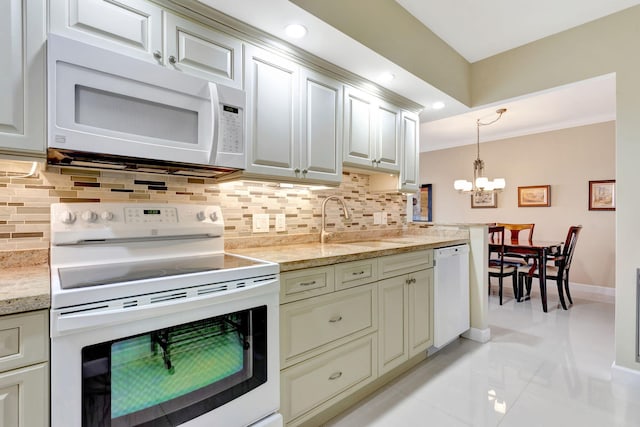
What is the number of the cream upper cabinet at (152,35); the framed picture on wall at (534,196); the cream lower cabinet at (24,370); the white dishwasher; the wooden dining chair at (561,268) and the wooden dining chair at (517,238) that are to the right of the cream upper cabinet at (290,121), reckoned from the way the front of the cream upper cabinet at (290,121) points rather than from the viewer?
2

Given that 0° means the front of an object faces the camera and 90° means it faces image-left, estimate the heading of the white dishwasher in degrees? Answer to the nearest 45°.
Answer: approximately 315°

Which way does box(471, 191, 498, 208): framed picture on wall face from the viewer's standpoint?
toward the camera

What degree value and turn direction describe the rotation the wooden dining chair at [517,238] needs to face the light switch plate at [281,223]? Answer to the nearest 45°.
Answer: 0° — it already faces it

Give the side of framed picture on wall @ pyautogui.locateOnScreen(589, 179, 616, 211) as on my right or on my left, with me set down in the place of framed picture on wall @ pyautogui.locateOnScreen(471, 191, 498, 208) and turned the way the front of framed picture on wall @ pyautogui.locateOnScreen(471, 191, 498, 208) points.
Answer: on my left

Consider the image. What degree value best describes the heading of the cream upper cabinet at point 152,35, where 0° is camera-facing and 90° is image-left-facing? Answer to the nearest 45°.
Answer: approximately 315°

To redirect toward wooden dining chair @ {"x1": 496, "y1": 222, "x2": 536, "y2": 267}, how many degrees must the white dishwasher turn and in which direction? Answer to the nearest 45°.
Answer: approximately 135° to its left

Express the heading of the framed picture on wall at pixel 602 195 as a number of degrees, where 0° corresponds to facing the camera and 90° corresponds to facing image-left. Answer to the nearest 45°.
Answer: approximately 0°

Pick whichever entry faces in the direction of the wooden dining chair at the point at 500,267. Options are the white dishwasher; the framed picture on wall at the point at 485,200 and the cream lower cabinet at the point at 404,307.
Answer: the framed picture on wall

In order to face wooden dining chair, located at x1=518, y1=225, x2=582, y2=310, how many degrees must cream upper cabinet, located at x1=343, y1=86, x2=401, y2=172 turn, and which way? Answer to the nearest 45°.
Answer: approximately 90° to its left

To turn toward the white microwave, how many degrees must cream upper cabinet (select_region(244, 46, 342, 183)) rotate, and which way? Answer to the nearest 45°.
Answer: approximately 90° to its right

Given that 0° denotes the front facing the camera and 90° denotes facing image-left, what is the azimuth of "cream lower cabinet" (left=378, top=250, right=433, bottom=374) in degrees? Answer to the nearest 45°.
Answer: approximately 315°

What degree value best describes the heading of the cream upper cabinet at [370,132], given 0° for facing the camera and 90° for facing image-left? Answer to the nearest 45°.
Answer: approximately 315°
